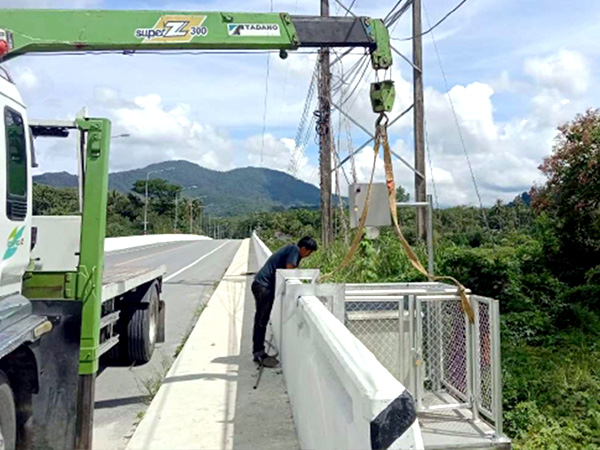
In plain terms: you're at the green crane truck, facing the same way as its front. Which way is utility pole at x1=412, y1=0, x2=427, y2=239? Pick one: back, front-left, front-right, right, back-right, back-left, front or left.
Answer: back

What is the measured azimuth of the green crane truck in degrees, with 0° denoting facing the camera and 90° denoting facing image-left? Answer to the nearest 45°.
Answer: approximately 45°

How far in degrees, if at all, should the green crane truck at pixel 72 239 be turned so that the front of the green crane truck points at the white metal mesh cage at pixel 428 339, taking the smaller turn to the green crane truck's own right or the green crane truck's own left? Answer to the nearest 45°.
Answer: approximately 135° to the green crane truck's own left

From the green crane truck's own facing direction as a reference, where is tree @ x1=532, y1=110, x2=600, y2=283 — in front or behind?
behind
